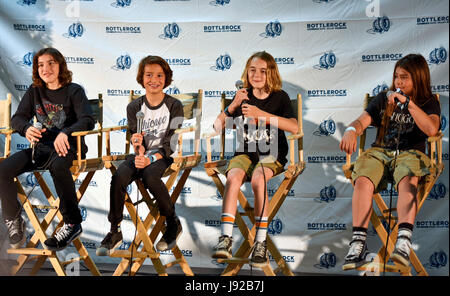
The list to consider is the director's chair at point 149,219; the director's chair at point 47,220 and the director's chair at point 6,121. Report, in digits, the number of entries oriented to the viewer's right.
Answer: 0

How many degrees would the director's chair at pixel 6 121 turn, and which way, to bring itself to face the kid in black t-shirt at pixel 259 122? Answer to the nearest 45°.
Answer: approximately 90° to its left

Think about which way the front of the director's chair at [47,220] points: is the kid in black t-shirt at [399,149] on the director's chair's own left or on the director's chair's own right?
on the director's chair's own left

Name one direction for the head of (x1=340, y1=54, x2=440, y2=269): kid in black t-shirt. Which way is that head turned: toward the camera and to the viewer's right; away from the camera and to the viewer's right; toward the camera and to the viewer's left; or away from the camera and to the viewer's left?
toward the camera and to the viewer's left

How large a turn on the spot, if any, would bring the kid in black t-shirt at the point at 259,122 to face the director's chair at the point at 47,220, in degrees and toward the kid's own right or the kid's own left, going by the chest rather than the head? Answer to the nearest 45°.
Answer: approximately 45° to the kid's own right

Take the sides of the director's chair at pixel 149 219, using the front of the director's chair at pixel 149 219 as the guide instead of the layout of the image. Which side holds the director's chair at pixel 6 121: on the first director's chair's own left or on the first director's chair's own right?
on the first director's chair's own right

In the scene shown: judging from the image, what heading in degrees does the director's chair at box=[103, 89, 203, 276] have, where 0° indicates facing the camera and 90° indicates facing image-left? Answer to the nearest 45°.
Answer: approximately 45°

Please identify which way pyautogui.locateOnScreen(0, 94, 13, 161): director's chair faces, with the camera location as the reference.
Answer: facing the viewer and to the left of the viewer

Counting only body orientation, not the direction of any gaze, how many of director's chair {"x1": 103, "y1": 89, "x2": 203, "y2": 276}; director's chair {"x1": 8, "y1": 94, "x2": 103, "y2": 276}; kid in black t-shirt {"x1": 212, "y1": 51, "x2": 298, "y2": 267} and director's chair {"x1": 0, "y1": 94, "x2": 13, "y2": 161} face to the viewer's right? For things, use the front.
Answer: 0

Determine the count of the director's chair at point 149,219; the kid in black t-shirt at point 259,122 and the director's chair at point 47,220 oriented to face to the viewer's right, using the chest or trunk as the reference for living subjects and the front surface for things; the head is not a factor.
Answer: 0
